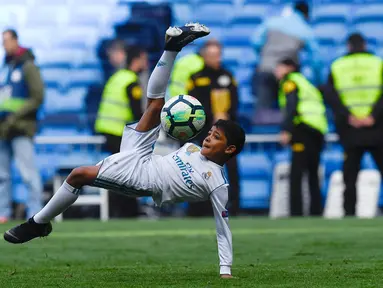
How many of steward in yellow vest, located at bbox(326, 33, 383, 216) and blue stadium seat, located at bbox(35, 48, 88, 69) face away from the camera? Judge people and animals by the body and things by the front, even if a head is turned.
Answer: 1

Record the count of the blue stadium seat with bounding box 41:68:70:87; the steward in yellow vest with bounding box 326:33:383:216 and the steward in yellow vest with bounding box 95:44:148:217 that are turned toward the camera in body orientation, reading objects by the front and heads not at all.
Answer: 1

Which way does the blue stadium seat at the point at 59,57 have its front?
toward the camera

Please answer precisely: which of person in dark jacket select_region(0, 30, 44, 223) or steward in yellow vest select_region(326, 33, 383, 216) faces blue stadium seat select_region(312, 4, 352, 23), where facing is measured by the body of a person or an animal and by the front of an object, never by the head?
the steward in yellow vest

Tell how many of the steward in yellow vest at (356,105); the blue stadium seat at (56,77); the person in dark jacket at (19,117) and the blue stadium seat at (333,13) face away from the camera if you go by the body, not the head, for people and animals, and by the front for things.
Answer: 1

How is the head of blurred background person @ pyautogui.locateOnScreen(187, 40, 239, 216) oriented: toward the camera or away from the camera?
toward the camera

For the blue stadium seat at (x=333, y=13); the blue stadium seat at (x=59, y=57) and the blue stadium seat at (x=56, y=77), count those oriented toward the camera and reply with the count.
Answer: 3

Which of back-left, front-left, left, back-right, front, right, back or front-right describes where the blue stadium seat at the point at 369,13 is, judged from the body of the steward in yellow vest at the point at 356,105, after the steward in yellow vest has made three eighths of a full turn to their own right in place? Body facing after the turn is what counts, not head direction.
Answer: back-left

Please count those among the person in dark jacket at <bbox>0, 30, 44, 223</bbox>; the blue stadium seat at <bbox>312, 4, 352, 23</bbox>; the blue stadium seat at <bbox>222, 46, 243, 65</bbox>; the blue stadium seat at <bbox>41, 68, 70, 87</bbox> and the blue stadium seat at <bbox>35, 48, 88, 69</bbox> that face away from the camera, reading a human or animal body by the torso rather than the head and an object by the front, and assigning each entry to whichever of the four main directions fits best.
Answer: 0

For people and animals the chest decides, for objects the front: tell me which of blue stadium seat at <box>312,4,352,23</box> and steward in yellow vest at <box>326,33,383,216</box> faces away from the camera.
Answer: the steward in yellow vest

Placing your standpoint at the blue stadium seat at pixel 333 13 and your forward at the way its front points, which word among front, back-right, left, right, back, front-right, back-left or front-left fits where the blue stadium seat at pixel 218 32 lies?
right

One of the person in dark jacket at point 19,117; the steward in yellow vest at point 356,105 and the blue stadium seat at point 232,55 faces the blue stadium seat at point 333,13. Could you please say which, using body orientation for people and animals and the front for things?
the steward in yellow vest

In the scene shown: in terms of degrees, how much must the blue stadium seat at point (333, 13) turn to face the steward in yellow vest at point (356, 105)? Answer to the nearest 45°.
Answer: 0° — it already faces them

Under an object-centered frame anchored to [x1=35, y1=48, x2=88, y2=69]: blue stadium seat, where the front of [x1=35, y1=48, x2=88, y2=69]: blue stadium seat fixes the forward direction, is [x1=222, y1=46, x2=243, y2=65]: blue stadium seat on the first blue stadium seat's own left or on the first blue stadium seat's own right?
on the first blue stadium seat's own left

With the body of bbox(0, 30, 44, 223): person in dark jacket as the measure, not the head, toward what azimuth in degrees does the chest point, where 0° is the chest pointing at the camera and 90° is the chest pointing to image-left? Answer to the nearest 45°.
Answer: approximately 45°

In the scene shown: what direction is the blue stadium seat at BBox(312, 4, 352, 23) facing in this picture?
toward the camera
